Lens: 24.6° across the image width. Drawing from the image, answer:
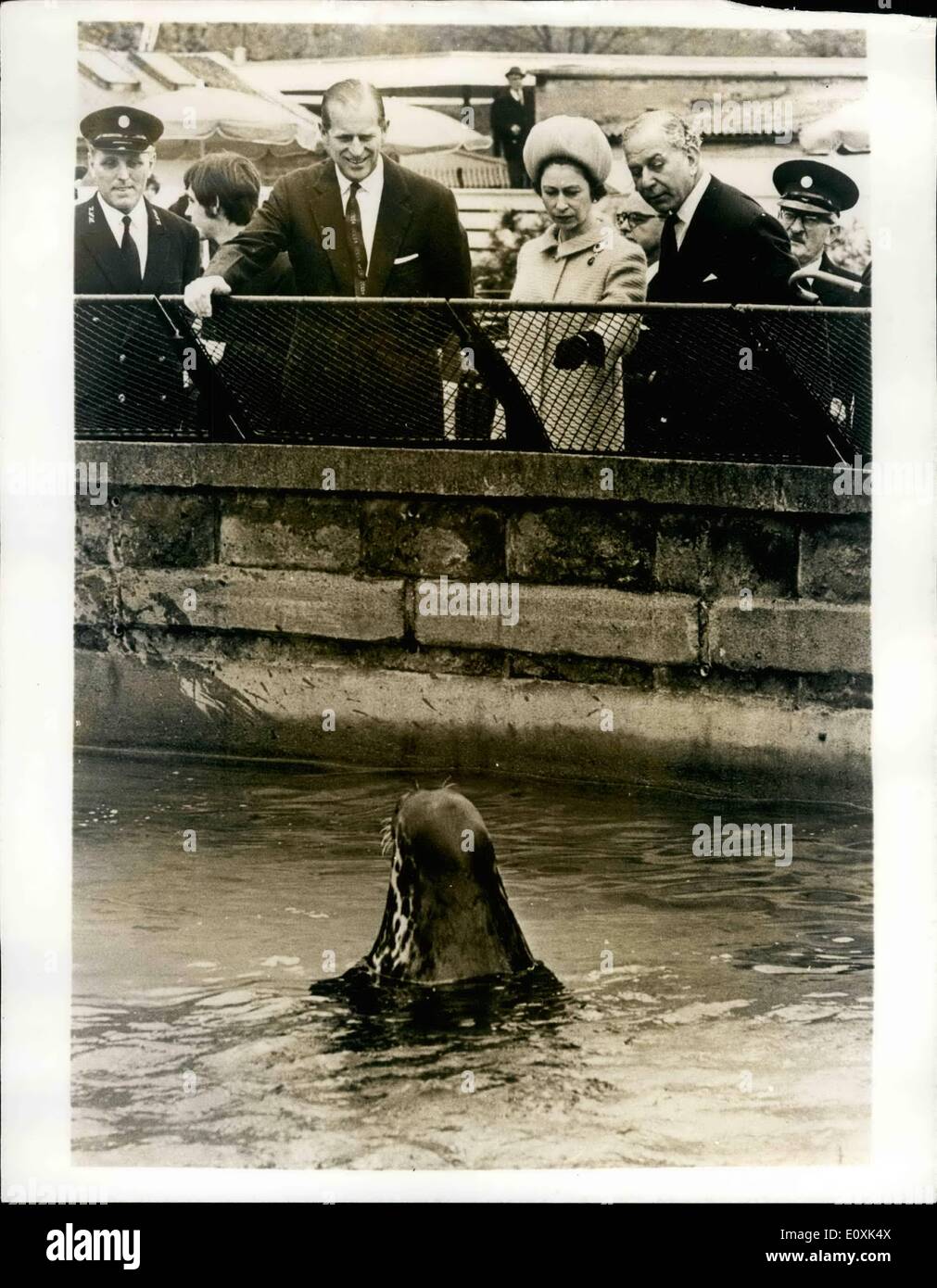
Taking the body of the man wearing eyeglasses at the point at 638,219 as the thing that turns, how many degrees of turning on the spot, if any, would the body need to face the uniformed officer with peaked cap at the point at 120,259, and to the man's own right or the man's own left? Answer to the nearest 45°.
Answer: approximately 45° to the man's own right

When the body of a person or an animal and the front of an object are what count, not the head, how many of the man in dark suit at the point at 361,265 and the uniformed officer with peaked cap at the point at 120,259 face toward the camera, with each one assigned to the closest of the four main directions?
2

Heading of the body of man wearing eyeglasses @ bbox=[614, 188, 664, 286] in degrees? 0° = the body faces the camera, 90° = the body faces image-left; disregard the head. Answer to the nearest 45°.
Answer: approximately 45°

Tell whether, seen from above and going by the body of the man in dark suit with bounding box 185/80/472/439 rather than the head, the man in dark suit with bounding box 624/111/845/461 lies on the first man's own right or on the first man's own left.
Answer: on the first man's own left

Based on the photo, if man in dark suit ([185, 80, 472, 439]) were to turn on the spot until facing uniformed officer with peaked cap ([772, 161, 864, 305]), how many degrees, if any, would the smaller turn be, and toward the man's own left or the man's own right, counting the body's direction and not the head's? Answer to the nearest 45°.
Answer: approximately 90° to the man's own left
